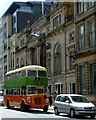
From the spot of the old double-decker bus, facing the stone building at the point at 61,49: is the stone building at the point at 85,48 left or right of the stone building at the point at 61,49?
right

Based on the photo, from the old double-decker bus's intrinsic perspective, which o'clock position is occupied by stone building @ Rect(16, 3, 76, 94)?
The stone building is roughly at 8 o'clock from the old double-decker bus.

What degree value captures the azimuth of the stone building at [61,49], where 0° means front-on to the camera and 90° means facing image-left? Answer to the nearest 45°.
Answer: approximately 45°

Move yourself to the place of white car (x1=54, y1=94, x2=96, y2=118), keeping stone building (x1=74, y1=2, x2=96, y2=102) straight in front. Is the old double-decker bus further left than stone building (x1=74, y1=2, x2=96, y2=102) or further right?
left

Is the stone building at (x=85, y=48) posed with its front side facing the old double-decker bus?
yes

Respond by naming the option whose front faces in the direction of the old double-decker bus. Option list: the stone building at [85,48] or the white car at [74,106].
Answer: the stone building

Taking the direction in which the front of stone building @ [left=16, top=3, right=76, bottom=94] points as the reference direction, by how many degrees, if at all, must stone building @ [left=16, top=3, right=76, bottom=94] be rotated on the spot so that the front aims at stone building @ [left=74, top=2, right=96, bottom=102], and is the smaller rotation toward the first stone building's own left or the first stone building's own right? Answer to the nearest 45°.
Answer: approximately 45° to the first stone building's own left

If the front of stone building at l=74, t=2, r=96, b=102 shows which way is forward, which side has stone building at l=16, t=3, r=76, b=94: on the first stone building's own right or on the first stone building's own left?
on the first stone building's own right
